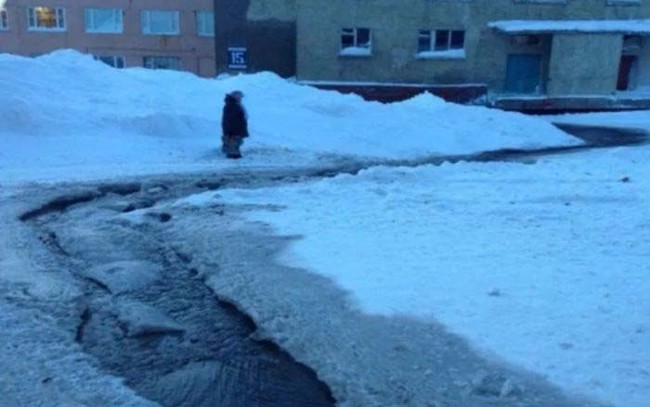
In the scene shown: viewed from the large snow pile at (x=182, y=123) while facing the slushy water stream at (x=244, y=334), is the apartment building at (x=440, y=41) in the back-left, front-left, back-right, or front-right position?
back-left

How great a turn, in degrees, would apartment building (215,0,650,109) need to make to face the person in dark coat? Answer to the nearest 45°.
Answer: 0° — it already faces them

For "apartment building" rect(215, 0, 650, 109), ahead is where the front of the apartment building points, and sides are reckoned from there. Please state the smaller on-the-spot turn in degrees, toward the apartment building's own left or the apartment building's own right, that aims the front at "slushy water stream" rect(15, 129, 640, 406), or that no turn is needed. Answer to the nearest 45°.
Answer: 0° — it already faces it

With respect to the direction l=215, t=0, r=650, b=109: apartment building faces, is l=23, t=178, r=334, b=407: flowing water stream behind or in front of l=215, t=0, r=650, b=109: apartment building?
in front

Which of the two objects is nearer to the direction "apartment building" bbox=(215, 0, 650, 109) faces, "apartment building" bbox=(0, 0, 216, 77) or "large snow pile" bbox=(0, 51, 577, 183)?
the large snow pile

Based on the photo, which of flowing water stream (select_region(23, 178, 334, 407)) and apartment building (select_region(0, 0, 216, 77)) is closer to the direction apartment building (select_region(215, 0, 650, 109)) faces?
the flowing water stream

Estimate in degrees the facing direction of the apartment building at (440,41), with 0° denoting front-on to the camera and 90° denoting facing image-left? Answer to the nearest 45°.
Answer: approximately 0°

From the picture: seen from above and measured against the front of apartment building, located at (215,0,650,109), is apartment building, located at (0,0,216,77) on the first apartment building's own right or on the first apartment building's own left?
on the first apartment building's own right
